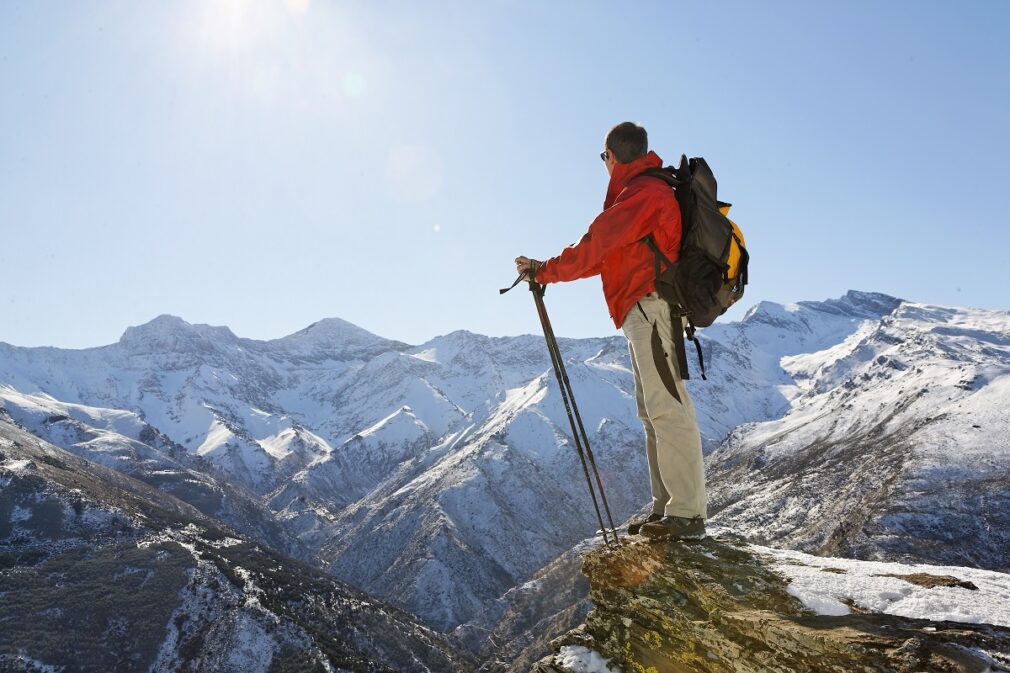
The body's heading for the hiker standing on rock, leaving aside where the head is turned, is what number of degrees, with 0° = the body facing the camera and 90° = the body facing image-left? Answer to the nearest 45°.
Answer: approximately 90°
